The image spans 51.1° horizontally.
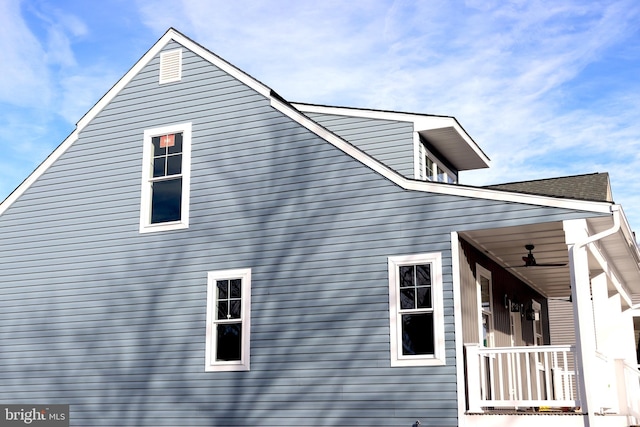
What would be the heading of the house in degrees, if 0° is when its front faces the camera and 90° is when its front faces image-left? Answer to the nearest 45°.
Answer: approximately 270°

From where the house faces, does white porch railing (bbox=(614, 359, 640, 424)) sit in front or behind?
in front
